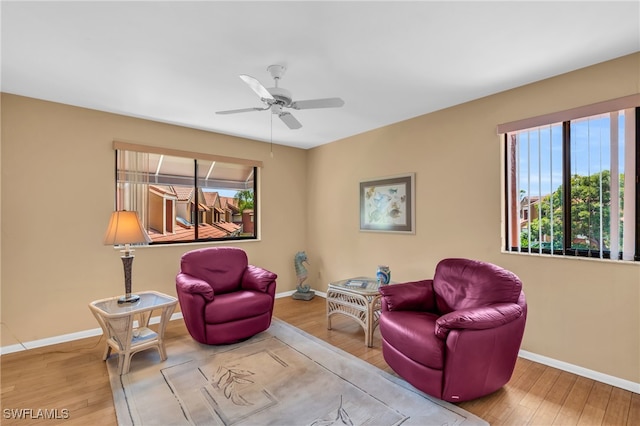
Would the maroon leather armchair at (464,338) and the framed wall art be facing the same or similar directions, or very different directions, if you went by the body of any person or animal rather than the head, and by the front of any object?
same or similar directions

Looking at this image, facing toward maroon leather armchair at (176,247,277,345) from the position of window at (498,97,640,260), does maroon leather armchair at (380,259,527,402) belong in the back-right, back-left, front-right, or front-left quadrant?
front-left

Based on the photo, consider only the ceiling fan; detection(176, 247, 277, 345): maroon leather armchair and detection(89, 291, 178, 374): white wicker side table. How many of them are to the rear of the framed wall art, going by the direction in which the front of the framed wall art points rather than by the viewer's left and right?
0

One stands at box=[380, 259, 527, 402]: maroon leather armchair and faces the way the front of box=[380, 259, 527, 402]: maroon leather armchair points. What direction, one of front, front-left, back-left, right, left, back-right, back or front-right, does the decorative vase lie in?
right

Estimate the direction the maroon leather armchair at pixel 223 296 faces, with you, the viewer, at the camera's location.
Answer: facing the viewer and to the right of the viewer

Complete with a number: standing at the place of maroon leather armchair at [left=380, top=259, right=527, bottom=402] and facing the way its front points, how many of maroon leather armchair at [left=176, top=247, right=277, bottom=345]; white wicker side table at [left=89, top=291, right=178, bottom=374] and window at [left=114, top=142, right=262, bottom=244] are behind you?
0

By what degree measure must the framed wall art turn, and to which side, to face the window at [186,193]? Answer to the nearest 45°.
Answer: approximately 45° to its right

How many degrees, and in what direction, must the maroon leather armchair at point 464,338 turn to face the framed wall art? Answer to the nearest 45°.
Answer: approximately 90° to its right

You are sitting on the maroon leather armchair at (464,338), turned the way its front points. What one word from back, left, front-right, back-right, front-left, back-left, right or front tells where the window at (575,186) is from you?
back

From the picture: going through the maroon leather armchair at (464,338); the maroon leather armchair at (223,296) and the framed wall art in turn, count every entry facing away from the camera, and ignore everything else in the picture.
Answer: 0

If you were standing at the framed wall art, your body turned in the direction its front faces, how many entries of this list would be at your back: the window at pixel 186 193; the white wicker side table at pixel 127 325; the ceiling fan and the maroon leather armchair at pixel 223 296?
0

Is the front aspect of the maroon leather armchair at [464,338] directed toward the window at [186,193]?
no

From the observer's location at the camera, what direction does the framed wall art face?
facing the viewer and to the left of the viewer

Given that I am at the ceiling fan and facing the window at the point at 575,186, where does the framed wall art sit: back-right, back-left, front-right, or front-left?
front-left

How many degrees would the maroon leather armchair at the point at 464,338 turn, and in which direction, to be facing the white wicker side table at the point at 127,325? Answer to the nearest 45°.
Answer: approximately 45° to its right

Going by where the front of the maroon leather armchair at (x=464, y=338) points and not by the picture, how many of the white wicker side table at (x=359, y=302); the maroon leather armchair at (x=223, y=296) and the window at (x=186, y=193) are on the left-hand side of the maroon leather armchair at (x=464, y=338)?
0

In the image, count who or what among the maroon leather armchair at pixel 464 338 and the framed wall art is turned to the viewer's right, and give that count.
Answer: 0

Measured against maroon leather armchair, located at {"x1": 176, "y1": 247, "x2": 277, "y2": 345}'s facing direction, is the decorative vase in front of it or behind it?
in front

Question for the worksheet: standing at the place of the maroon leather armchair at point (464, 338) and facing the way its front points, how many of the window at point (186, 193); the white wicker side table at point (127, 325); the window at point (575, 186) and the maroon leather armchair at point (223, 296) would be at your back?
1

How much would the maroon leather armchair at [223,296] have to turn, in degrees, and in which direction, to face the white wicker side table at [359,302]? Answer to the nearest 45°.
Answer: approximately 45° to its left
